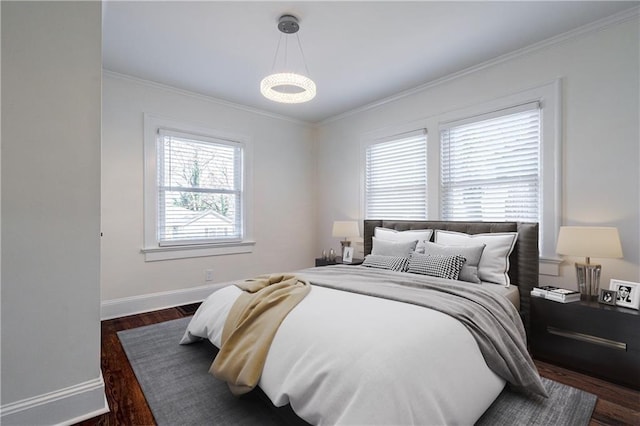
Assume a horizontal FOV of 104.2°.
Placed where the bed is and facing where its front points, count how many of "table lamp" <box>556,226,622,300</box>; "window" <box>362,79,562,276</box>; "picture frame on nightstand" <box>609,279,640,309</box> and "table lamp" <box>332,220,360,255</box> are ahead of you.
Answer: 0

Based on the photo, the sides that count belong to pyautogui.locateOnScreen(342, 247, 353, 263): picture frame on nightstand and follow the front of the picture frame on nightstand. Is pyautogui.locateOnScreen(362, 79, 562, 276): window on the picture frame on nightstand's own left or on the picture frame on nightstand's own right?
on the picture frame on nightstand's own left

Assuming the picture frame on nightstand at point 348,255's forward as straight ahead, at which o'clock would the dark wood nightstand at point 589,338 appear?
The dark wood nightstand is roughly at 9 o'clock from the picture frame on nightstand.

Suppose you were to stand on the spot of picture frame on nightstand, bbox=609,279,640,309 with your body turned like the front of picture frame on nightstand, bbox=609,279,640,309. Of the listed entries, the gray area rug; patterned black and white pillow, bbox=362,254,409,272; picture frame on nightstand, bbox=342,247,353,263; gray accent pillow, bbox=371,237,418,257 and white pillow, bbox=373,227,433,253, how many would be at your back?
0

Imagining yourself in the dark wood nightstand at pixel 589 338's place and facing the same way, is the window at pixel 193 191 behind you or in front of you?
in front

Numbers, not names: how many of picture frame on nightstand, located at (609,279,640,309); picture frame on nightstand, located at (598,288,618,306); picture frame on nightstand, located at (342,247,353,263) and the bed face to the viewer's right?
0

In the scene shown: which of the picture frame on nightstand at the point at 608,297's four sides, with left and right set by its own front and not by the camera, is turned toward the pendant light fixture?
front

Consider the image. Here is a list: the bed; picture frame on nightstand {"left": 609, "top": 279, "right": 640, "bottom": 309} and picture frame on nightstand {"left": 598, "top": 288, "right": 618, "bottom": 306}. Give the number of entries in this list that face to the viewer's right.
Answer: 0

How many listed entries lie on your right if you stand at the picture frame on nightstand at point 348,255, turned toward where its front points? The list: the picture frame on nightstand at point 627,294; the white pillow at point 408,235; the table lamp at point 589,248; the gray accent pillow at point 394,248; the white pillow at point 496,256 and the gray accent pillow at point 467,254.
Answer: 0

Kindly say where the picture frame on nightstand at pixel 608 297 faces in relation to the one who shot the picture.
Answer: facing the viewer and to the left of the viewer

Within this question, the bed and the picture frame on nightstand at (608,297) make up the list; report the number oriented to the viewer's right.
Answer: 0

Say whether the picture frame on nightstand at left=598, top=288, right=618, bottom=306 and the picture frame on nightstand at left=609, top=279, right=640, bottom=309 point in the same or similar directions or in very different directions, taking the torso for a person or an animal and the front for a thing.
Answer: same or similar directions

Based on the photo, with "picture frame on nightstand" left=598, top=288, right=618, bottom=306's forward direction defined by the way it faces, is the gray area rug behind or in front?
in front

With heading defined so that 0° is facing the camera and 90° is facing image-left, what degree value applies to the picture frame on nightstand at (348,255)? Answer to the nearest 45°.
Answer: approximately 45°

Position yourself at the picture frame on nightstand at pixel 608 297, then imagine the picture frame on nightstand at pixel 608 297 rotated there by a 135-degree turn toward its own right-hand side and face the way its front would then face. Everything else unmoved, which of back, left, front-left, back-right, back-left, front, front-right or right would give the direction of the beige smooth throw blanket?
back-left
